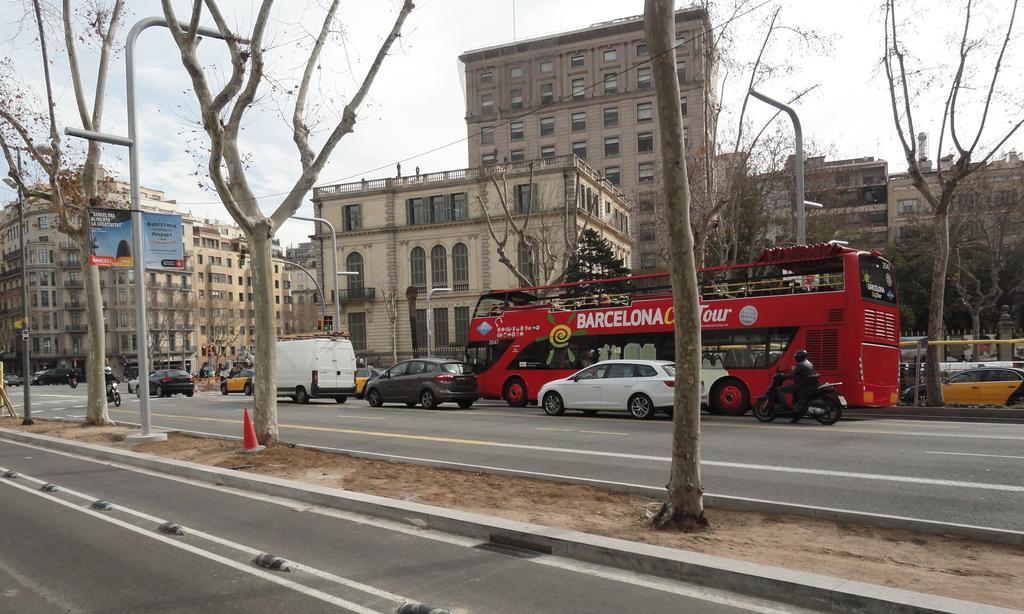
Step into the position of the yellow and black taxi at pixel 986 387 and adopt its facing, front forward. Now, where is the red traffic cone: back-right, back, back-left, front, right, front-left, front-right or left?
front-left

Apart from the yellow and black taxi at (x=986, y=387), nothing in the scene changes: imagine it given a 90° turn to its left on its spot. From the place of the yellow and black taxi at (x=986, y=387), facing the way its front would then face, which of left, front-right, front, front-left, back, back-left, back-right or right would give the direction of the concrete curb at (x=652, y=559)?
front

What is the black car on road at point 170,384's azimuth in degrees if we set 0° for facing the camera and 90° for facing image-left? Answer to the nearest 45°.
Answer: approximately 135°

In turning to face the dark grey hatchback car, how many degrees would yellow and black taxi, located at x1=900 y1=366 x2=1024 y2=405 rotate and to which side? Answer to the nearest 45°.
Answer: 0° — it already faces it

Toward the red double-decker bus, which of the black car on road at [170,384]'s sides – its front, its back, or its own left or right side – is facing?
back

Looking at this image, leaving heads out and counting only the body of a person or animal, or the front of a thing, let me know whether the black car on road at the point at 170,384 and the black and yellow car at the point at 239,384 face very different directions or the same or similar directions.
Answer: same or similar directions

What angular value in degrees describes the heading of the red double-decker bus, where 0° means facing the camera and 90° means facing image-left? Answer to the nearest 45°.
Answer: approximately 135°

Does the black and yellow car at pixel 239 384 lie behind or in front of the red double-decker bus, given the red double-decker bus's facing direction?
in front

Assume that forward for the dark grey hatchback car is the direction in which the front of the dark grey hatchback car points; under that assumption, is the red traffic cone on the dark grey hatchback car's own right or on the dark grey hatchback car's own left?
on the dark grey hatchback car's own left

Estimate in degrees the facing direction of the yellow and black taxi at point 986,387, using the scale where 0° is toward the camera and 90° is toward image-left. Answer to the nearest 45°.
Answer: approximately 90°

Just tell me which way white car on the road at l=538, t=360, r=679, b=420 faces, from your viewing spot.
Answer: facing away from the viewer and to the left of the viewer

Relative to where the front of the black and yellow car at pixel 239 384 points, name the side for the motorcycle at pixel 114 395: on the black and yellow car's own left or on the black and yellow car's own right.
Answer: on the black and yellow car's own left

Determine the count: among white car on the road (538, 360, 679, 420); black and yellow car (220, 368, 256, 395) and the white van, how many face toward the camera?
0

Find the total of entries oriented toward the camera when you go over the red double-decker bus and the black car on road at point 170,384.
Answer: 0

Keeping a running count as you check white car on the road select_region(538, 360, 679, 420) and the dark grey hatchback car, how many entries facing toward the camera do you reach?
0

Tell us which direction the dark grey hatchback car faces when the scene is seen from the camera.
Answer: facing away from the viewer and to the left of the viewer
